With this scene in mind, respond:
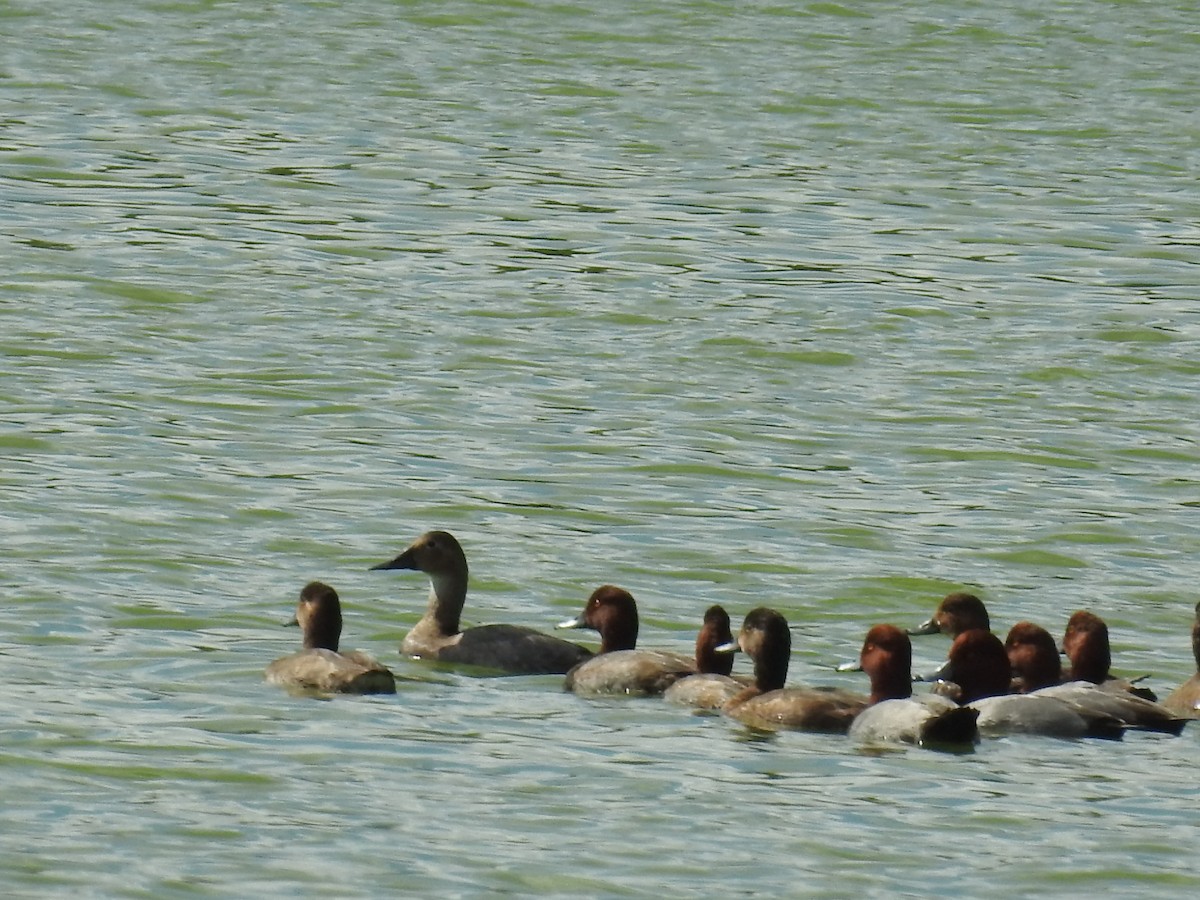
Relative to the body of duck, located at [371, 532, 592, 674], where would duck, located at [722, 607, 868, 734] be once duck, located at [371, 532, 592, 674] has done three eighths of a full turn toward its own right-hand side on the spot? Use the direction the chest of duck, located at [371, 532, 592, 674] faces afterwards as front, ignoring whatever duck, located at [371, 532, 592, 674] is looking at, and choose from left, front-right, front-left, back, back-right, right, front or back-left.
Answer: right

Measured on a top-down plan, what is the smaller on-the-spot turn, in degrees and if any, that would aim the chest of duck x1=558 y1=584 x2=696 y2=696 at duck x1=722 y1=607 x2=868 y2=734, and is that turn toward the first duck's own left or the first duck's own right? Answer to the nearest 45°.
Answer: approximately 135° to the first duck's own left

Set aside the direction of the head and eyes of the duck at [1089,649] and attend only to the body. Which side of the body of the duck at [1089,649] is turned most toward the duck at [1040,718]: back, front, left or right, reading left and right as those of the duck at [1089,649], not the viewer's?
left

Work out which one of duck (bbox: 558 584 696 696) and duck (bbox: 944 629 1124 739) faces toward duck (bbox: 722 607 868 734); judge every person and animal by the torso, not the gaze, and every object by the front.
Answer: duck (bbox: 944 629 1124 739)

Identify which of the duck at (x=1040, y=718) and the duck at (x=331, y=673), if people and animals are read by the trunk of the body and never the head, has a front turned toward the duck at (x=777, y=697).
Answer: the duck at (x=1040, y=718)

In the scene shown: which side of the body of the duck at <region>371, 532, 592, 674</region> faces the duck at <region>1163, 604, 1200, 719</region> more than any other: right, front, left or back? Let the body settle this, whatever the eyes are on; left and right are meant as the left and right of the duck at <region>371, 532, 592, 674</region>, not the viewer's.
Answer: back

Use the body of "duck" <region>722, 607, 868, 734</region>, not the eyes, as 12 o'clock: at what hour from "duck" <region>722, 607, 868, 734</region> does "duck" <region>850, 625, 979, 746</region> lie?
"duck" <region>850, 625, 979, 746</region> is roughly at 7 o'clock from "duck" <region>722, 607, 868, 734</region>.

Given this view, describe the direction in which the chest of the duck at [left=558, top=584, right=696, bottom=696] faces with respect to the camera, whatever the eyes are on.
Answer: to the viewer's left

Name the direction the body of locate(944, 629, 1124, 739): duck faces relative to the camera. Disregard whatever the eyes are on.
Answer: to the viewer's left

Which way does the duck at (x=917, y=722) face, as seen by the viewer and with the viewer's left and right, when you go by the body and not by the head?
facing away from the viewer and to the left of the viewer

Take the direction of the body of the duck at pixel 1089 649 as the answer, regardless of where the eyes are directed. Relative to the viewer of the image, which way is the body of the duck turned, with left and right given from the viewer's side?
facing to the left of the viewer

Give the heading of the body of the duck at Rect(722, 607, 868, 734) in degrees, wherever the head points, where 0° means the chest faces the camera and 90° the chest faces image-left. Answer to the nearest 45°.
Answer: approximately 90°
